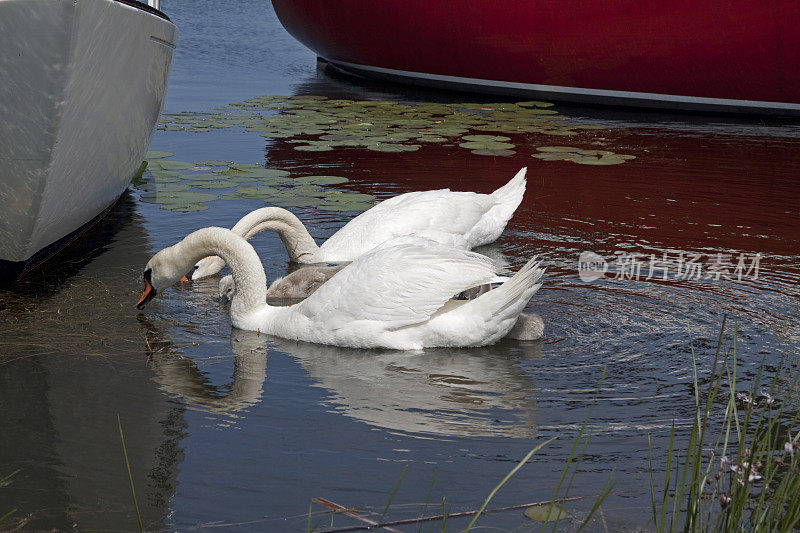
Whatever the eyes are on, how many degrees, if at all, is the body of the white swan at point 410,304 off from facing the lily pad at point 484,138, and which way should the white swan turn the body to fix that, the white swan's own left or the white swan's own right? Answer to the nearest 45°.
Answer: approximately 90° to the white swan's own right

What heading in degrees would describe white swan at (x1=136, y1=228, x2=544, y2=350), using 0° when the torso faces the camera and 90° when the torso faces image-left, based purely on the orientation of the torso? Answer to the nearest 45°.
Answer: approximately 90°

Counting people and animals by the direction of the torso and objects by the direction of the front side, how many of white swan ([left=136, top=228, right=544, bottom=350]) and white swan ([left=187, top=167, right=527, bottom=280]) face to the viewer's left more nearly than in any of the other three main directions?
2

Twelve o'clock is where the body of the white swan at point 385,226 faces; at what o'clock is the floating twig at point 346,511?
The floating twig is roughly at 9 o'clock from the white swan.

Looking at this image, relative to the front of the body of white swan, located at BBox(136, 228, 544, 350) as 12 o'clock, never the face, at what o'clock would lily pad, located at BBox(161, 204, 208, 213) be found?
The lily pad is roughly at 2 o'clock from the white swan.

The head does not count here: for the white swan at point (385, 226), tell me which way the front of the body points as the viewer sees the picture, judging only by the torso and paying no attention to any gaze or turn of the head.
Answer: to the viewer's left

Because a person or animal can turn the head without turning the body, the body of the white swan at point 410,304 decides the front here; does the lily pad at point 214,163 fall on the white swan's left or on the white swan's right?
on the white swan's right

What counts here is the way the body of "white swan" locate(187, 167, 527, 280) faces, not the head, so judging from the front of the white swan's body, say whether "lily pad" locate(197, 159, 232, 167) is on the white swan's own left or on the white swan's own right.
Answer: on the white swan's own right
